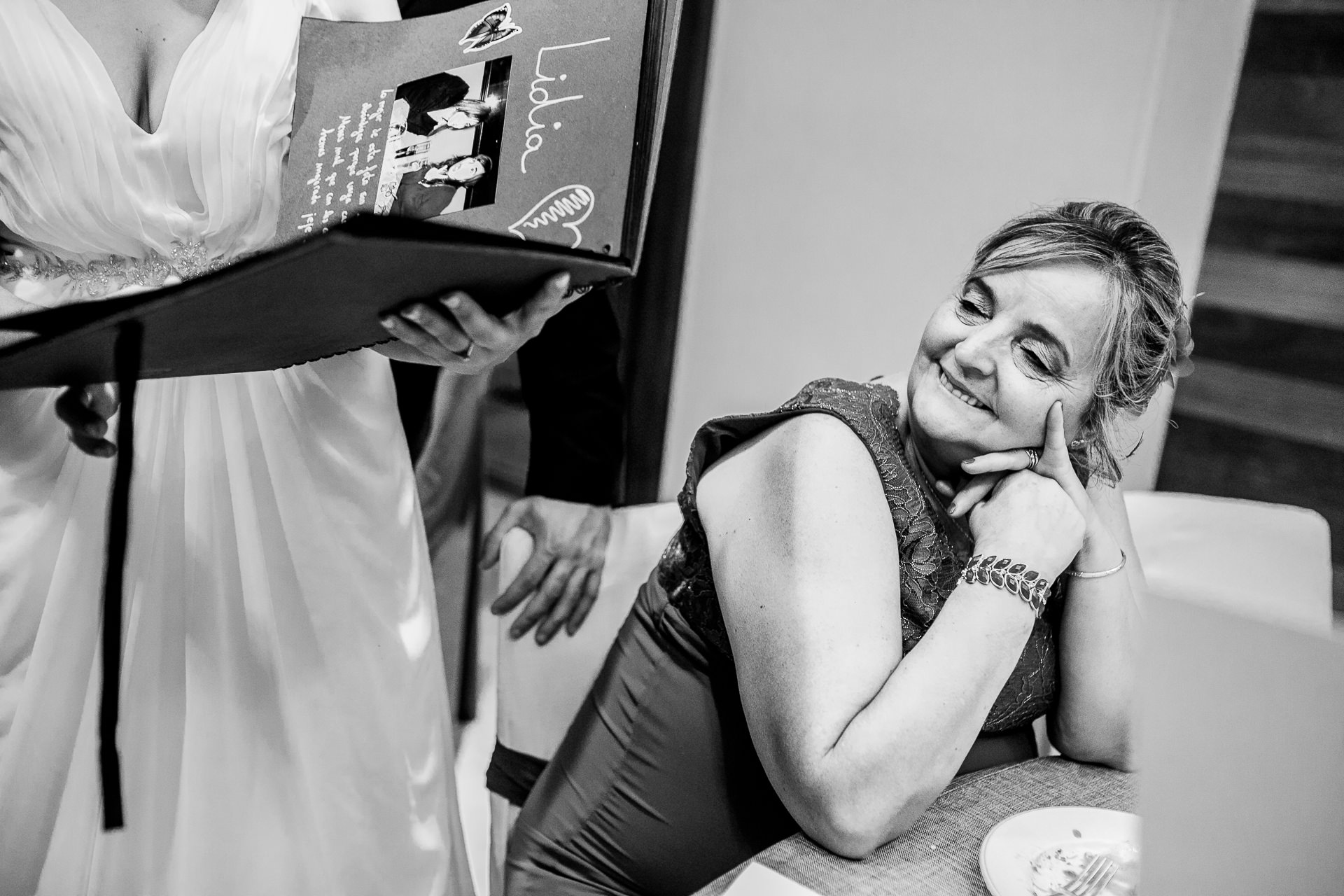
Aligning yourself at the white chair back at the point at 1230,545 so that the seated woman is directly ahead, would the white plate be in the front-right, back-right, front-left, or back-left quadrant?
front-left

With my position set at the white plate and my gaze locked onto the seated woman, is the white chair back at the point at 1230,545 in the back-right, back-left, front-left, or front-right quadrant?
front-right

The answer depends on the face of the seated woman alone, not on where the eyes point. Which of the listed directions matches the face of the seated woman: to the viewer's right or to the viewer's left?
to the viewer's left

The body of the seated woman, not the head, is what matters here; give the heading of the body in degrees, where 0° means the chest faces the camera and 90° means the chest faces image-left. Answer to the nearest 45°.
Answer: approximately 315°
